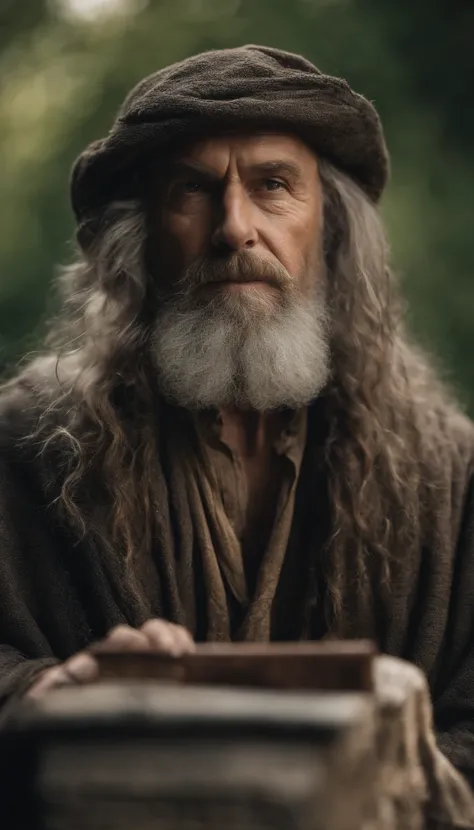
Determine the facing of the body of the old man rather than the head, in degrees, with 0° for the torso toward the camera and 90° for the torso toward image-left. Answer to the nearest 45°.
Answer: approximately 0°

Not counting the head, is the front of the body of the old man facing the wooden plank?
yes
